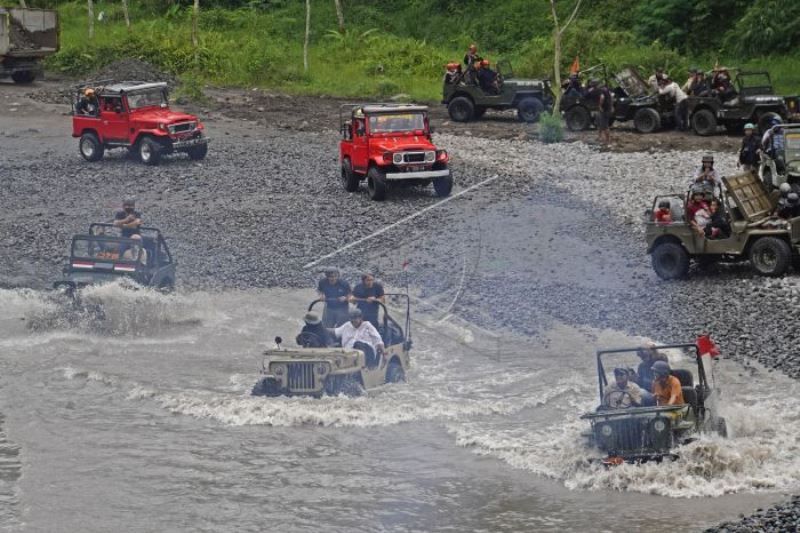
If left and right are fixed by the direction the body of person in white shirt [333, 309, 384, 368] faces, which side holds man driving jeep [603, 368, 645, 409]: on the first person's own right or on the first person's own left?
on the first person's own left

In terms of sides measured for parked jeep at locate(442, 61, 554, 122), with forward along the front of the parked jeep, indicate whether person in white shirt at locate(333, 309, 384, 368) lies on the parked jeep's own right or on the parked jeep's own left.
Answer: on the parked jeep's own right

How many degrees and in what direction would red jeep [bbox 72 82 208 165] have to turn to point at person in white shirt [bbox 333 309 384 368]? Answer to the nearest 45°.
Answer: approximately 45° to its right

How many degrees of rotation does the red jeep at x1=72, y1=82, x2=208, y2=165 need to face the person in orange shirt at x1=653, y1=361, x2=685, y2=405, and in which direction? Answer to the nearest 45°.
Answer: approximately 45° to its right

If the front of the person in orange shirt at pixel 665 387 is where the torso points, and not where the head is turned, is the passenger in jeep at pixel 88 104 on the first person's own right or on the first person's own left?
on the first person's own right

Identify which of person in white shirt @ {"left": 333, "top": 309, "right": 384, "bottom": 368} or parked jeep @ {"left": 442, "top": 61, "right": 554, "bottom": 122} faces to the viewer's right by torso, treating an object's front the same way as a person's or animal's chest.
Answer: the parked jeep

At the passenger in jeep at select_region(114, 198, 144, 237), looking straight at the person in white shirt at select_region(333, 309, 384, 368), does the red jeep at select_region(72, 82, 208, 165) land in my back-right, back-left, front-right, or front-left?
back-left

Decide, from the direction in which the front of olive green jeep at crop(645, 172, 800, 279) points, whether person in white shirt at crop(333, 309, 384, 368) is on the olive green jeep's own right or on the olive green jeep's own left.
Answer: on the olive green jeep's own right

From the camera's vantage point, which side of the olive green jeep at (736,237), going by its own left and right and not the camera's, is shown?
right

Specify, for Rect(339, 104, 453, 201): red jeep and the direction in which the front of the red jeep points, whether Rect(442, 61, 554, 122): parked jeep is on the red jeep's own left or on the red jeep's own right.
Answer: on the red jeep's own left

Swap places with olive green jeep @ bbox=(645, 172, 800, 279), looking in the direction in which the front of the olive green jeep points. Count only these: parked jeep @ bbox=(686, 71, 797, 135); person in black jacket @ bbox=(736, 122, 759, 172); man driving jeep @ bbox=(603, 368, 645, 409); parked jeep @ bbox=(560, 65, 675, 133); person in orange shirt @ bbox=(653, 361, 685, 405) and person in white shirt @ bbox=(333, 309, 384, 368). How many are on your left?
3

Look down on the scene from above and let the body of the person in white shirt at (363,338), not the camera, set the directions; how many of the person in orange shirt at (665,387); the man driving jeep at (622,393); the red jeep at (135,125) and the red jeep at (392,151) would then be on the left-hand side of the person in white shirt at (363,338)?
2

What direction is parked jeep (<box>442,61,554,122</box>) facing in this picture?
to the viewer's right
